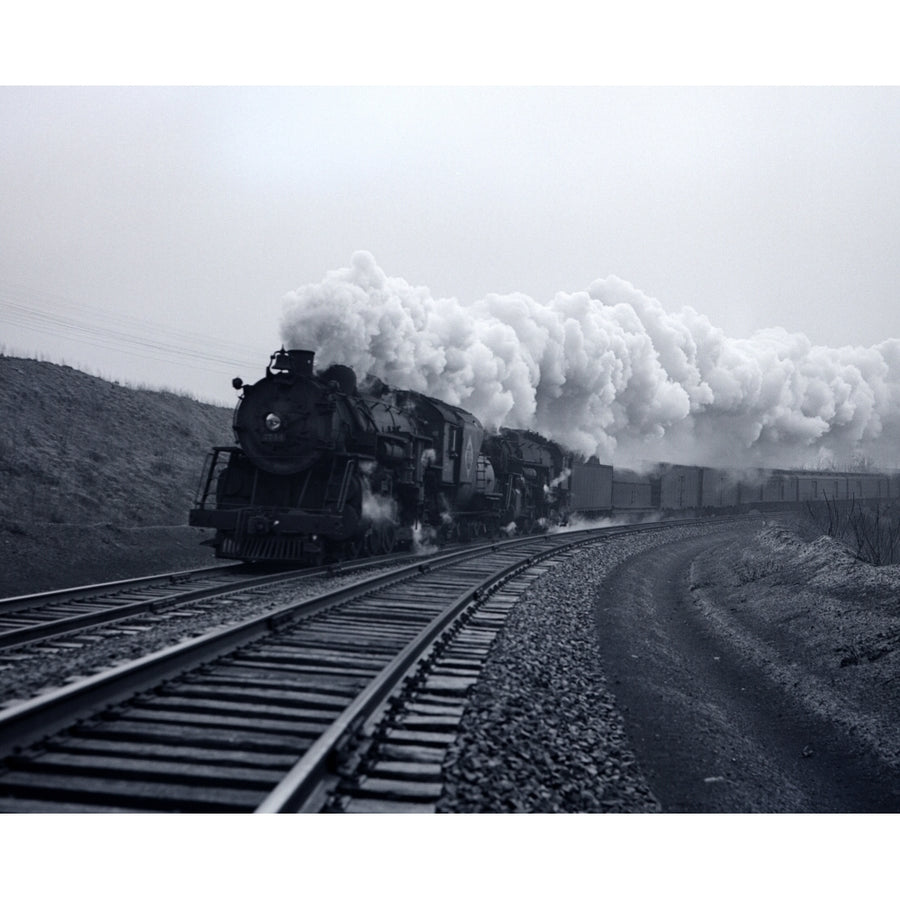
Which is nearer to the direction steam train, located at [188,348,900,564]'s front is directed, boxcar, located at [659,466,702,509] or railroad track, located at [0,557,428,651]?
the railroad track

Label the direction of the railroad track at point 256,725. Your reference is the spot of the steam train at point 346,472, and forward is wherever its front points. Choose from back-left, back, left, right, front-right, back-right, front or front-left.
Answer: front-left

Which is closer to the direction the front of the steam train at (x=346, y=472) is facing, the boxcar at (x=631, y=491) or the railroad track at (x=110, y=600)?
the railroad track

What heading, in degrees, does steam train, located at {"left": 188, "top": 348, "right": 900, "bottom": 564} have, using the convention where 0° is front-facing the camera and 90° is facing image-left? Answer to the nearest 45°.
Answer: approximately 45°

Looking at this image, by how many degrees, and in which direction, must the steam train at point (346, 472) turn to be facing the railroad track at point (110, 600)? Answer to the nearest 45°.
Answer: approximately 45° to its left

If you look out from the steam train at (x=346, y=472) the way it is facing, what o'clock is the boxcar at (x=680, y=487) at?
The boxcar is roughly at 5 o'clock from the steam train.

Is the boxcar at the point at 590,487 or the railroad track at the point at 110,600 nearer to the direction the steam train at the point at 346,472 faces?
the railroad track
